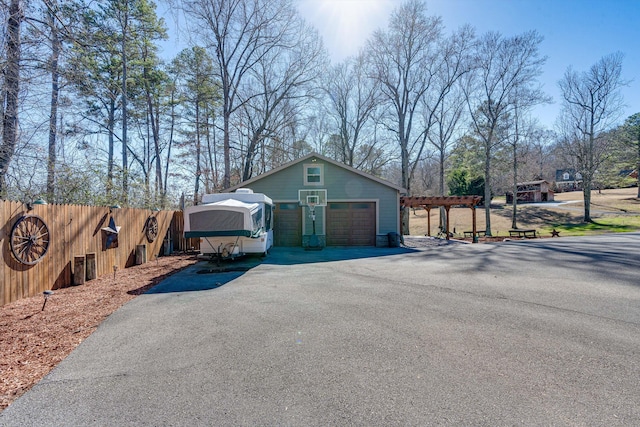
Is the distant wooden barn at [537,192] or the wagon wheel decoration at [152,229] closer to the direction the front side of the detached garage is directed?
the wagon wheel decoration

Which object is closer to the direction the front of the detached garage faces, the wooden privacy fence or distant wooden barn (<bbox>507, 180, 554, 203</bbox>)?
the wooden privacy fence

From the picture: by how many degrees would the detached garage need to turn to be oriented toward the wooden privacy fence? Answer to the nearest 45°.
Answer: approximately 45° to its right

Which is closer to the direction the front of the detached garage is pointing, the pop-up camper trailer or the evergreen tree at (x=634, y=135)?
the pop-up camper trailer

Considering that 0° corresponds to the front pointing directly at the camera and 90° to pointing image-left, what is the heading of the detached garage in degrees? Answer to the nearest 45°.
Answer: approximately 0°

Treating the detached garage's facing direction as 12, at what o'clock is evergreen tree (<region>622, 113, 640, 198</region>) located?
The evergreen tree is roughly at 8 o'clock from the detached garage.

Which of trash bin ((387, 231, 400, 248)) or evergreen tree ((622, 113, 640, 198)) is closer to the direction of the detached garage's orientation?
the trash bin

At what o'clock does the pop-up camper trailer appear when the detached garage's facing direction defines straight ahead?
The pop-up camper trailer is roughly at 1 o'clock from the detached garage.

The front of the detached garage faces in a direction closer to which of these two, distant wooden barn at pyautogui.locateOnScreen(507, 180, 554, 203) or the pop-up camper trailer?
the pop-up camper trailer

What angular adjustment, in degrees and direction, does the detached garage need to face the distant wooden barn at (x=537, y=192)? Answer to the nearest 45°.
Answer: approximately 135° to its left

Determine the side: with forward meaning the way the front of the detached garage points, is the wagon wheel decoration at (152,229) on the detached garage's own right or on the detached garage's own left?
on the detached garage's own right
